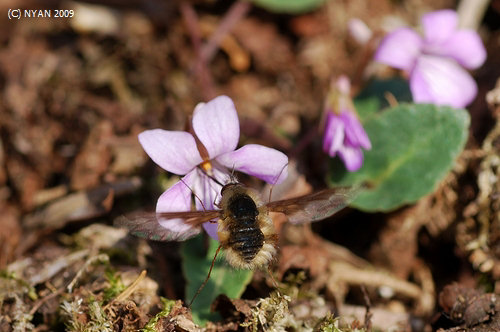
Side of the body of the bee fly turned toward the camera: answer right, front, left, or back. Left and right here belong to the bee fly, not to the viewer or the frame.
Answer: back

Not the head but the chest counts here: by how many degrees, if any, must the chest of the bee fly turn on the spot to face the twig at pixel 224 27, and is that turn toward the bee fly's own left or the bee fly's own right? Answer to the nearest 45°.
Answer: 0° — it already faces it

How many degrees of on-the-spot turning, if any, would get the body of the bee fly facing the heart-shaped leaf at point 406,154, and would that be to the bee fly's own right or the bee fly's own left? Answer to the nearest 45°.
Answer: approximately 45° to the bee fly's own right
